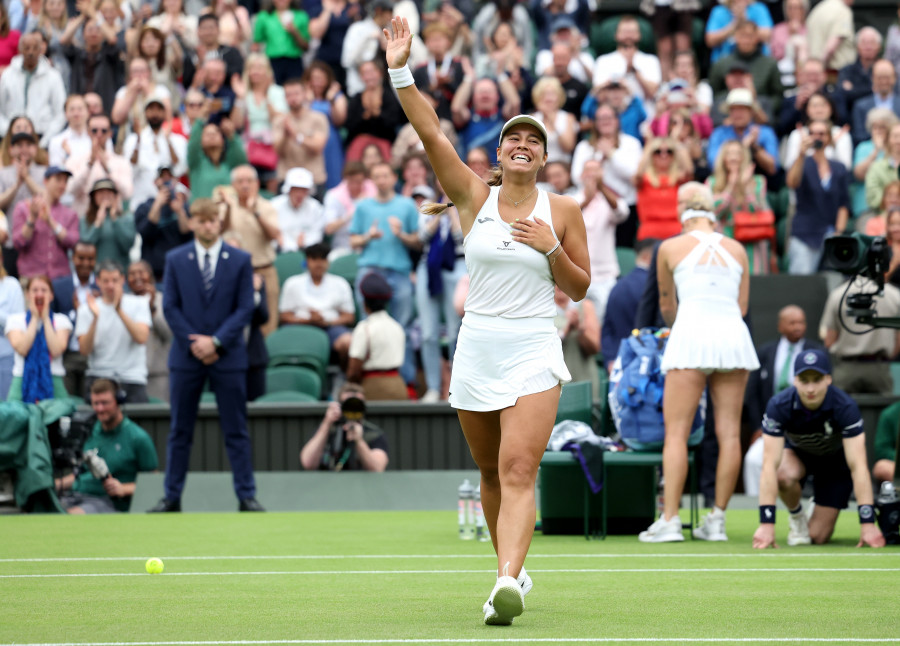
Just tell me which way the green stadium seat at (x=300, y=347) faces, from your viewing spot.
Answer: facing the viewer

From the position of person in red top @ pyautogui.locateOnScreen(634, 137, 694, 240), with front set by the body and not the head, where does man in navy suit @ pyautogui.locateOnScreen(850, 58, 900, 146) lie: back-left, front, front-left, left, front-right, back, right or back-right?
back-left

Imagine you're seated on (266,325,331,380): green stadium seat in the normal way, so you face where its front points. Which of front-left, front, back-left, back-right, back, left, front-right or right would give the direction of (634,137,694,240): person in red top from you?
left

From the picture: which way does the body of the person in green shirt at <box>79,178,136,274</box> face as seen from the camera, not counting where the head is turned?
toward the camera

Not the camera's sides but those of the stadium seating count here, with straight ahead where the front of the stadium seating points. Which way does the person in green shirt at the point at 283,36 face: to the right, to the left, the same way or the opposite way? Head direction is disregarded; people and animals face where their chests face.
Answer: the same way

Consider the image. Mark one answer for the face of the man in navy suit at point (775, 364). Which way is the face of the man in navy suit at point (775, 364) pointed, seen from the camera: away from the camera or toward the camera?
toward the camera

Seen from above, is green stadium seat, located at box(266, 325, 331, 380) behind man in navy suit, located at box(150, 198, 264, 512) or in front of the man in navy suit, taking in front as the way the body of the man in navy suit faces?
behind

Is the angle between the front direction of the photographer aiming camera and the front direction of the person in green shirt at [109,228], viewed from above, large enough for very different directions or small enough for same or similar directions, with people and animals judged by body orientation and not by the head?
same or similar directions

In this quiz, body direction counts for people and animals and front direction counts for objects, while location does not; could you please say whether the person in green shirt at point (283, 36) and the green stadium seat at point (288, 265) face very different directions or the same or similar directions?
same or similar directions

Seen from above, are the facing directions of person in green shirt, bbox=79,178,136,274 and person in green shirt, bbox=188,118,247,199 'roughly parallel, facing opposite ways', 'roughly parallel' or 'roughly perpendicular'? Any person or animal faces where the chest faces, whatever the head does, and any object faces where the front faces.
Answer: roughly parallel

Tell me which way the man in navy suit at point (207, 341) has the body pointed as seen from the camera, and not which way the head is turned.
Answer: toward the camera

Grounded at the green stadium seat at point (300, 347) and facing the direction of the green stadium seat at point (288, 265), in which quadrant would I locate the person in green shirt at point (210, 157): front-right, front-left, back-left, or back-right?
front-left

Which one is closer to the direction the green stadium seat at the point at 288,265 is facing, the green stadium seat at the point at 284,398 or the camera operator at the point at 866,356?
the green stadium seat

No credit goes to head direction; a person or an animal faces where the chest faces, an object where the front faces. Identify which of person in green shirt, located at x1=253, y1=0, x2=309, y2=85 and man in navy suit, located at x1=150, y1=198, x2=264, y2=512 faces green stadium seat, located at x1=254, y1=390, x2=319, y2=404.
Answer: the person in green shirt

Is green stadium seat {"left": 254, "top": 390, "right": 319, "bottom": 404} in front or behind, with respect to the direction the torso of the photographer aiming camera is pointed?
behind

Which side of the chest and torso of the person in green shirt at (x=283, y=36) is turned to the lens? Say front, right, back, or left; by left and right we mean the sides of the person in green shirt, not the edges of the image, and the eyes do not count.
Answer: front

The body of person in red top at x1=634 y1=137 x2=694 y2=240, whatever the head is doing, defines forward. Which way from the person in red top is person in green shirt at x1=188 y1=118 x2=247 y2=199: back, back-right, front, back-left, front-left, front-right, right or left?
right

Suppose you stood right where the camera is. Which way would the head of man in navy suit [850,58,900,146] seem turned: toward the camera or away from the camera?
toward the camera
